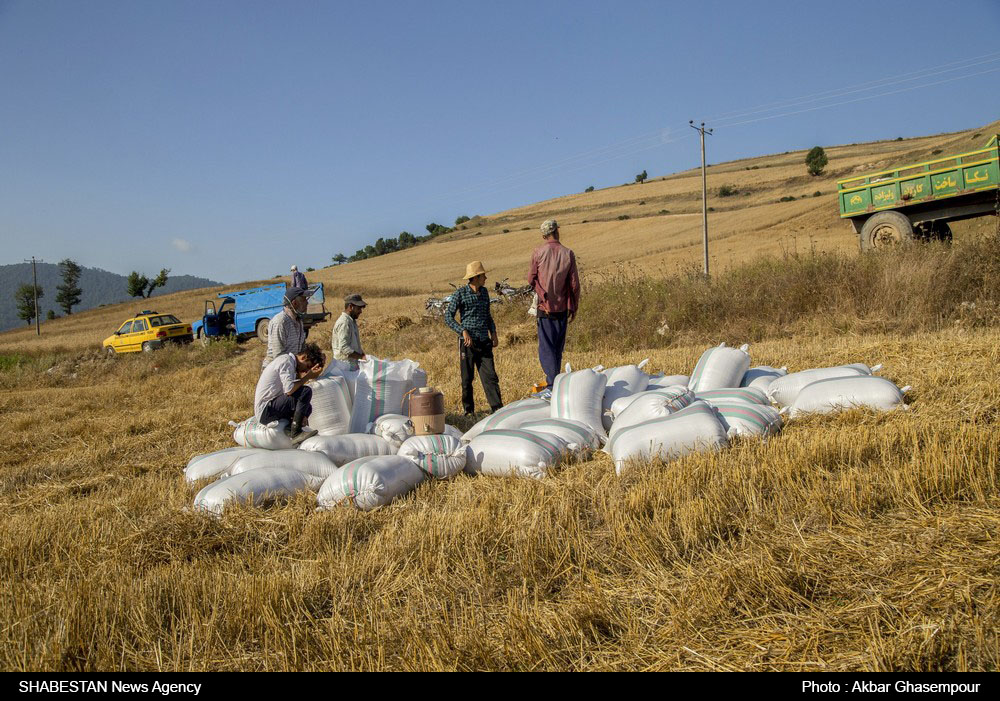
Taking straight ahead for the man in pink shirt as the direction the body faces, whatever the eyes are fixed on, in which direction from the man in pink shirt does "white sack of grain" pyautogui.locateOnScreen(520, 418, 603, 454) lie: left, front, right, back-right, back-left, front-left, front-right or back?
back

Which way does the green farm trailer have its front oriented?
to the viewer's right

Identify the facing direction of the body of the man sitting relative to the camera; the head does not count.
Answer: to the viewer's right

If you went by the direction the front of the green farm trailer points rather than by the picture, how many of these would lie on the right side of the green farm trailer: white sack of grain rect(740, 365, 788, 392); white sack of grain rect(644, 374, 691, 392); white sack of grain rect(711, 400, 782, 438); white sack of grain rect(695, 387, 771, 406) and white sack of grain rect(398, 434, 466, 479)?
5

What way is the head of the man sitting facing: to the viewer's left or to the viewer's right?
to the viewer's right

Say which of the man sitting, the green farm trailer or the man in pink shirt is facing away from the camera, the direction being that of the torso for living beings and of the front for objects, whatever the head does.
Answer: the man in pink shirt

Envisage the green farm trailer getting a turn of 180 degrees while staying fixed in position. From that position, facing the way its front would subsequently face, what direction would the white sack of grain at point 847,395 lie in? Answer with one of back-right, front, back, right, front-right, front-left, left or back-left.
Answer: left

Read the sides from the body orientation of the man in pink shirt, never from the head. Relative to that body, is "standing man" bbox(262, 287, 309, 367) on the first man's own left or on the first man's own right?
on the first man's own left

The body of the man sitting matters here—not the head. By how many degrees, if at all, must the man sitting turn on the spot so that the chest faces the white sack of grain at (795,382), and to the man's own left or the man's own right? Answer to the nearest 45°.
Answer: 0° — they already face it

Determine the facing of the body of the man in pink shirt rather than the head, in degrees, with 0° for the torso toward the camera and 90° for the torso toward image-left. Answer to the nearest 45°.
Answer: approximately 180°
